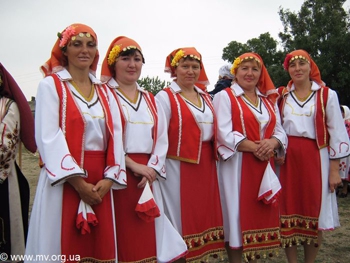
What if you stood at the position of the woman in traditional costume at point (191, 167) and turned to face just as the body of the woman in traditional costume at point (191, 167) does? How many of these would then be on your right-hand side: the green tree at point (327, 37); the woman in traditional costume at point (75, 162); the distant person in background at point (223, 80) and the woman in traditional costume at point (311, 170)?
1

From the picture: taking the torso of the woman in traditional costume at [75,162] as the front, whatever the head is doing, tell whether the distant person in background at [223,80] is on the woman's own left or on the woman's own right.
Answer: on the woman's own left

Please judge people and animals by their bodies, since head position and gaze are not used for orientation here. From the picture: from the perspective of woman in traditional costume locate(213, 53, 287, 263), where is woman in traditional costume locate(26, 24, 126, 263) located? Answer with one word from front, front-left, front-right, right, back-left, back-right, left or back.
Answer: right

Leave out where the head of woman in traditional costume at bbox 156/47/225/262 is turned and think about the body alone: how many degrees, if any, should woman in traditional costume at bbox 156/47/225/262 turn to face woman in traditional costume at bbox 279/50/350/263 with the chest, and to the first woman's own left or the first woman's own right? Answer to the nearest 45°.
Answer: approximately 90° to the first woman's own left

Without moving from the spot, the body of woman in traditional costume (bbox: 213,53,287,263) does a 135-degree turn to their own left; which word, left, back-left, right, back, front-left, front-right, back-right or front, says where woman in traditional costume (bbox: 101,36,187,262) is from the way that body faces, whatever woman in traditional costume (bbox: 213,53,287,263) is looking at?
back-left

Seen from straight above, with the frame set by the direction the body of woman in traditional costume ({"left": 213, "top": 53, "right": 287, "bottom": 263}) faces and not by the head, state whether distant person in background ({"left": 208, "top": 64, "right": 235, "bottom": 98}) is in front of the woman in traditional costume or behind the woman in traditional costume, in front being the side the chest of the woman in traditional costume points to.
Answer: behind

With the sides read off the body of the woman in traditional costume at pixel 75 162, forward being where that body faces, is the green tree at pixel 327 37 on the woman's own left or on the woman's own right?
on the woman's own left

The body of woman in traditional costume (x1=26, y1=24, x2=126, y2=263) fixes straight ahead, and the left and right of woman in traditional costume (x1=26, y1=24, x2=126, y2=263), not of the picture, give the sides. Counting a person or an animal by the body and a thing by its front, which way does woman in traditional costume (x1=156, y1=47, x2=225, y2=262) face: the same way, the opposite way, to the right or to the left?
the same way

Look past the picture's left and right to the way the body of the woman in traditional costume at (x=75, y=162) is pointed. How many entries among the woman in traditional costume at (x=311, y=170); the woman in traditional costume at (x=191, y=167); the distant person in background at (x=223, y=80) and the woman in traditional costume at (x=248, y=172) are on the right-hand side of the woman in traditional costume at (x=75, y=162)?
0

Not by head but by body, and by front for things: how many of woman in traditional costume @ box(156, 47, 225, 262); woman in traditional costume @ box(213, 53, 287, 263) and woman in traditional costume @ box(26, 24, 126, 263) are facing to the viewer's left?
0

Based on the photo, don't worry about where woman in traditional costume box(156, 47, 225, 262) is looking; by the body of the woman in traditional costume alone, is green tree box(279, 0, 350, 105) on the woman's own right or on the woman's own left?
on the woman's own left

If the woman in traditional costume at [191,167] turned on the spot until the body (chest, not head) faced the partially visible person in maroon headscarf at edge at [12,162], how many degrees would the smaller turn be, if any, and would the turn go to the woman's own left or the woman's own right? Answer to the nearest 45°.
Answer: approximately 135° to the woman's own right

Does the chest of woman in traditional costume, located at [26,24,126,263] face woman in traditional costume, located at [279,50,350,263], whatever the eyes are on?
no

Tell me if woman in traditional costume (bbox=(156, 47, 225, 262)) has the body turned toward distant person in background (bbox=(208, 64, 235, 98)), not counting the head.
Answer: no

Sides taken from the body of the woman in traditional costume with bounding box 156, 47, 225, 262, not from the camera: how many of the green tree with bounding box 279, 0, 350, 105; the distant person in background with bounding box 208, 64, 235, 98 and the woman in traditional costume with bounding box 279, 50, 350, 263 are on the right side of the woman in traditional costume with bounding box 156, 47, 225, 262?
0

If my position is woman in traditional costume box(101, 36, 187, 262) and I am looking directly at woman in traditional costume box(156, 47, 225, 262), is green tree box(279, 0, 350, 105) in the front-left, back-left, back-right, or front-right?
front-left
